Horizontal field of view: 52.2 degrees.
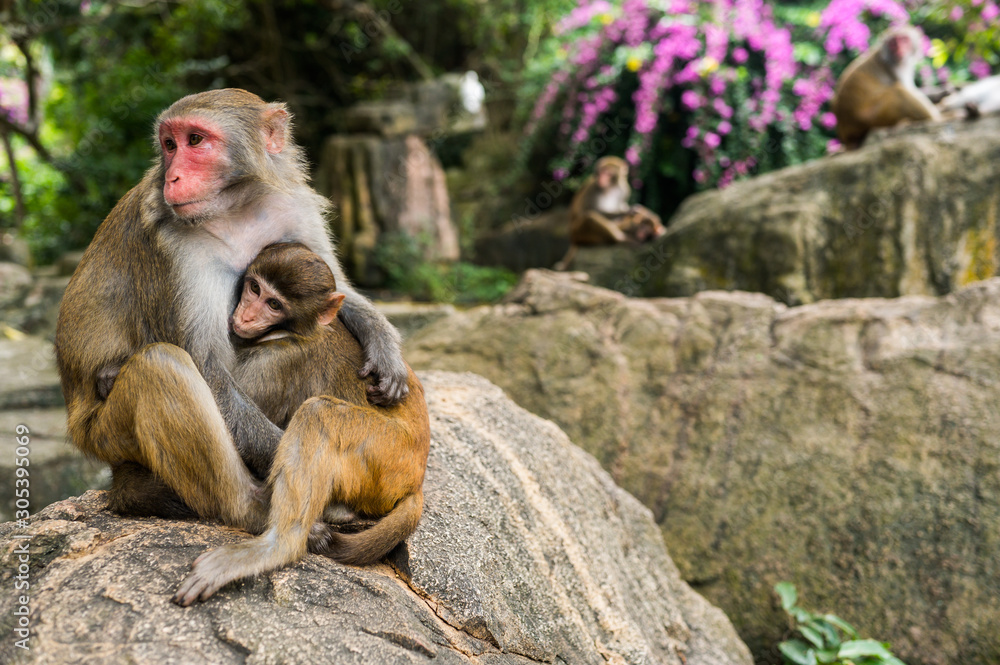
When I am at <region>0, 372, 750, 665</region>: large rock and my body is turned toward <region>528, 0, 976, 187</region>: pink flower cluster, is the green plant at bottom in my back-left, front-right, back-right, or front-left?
front-right

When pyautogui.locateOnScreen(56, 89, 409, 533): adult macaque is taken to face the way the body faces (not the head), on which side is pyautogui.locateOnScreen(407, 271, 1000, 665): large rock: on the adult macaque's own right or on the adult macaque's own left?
on the adult macaque's own left

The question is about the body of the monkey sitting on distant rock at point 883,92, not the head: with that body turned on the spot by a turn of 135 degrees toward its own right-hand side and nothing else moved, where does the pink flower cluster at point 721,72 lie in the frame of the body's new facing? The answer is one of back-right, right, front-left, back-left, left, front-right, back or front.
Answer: right

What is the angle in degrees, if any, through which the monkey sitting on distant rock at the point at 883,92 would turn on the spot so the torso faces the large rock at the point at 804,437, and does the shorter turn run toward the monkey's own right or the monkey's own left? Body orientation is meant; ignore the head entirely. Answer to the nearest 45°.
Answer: approximately 90° to the monkey's own right

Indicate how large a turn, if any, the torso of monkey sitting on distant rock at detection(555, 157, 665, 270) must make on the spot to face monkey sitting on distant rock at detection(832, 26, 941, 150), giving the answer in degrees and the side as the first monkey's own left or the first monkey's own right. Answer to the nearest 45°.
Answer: approximately 45° to the first monkey's own left

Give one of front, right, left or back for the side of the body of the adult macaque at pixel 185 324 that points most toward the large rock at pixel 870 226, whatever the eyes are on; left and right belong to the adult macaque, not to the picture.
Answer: left

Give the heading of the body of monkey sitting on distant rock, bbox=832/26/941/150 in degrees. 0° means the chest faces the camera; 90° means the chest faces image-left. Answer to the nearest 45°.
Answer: approximately 270°

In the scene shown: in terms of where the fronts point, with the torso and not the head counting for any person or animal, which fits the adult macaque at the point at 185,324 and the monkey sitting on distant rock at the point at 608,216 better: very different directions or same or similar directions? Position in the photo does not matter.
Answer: same or similar directions

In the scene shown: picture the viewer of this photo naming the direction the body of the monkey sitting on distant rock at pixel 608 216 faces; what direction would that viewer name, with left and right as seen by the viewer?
facing the viewer and to the right of the viewer

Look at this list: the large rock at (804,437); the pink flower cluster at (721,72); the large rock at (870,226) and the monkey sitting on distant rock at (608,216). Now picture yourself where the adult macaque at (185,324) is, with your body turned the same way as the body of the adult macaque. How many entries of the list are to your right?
0
